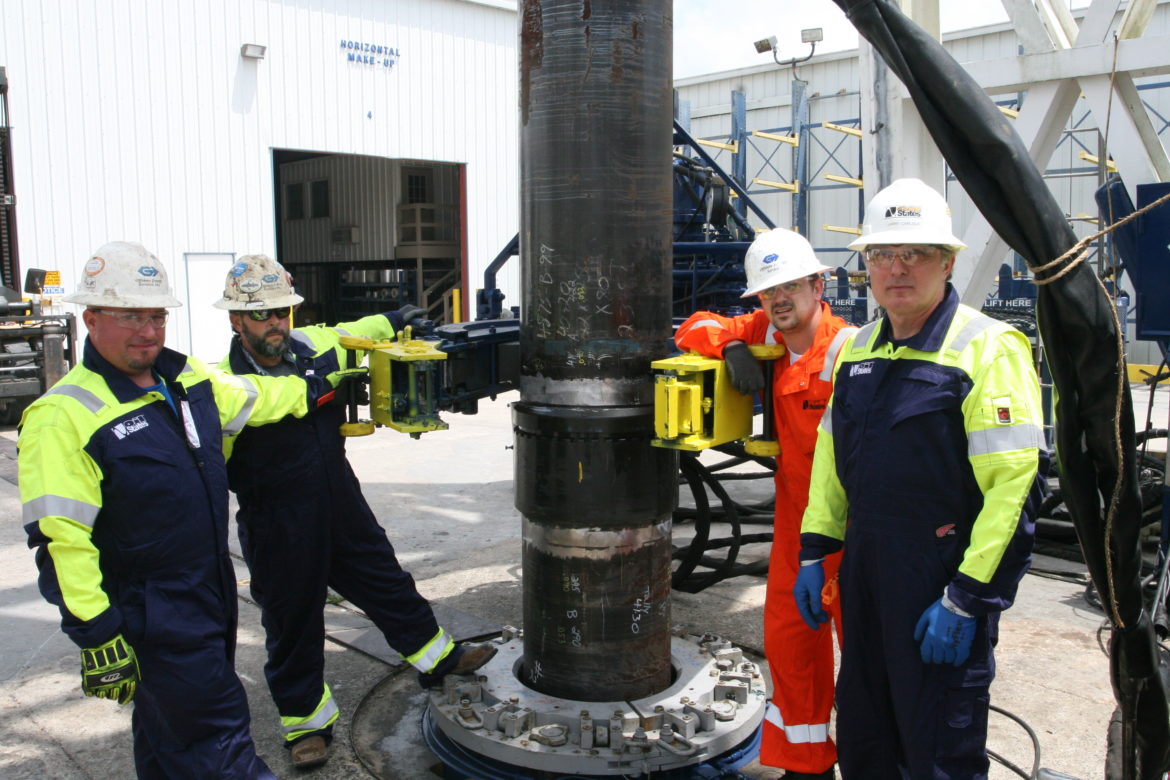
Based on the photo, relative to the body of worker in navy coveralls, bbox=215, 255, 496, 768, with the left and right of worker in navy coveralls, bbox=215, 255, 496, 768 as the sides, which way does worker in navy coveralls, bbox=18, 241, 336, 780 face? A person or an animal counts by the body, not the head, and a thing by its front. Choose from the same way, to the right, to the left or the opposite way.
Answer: the same way

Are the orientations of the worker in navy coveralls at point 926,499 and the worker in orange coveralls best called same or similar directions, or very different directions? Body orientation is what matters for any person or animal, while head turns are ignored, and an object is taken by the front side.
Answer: same or similar directions

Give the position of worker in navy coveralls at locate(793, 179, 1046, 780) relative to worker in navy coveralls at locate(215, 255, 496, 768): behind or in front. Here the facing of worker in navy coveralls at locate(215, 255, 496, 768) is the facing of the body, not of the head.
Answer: in front

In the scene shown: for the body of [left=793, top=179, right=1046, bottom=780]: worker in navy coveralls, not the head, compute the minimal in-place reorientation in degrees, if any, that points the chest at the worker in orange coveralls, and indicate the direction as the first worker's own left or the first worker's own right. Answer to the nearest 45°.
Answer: approximately 90° to the first worker's own right

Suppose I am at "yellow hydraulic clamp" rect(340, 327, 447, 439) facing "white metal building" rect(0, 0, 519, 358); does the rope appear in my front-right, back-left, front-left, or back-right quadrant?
back-right

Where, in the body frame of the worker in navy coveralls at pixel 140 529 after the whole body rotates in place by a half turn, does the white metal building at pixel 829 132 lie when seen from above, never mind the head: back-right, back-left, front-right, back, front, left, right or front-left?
right

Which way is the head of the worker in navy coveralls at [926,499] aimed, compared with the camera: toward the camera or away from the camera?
toward the camera

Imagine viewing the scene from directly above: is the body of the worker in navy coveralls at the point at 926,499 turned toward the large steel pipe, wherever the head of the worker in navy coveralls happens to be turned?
no

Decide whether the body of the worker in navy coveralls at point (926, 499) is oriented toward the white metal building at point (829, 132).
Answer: no

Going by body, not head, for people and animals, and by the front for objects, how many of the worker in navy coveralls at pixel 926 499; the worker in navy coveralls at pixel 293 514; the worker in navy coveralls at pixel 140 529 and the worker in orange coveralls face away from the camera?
0

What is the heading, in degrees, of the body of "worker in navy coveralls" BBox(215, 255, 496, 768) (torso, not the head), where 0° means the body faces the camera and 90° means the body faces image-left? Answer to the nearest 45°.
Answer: approximately 315°

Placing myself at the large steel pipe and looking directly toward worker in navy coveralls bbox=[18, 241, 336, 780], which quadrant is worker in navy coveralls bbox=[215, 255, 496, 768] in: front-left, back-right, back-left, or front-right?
front-right

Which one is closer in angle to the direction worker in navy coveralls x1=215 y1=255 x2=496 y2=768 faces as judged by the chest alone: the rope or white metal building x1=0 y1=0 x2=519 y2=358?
the rope

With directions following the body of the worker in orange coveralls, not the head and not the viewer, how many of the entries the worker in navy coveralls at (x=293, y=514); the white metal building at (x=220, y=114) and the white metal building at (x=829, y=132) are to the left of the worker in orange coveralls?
0

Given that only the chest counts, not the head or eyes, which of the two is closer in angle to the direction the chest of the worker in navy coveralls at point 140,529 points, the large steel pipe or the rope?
the rope
